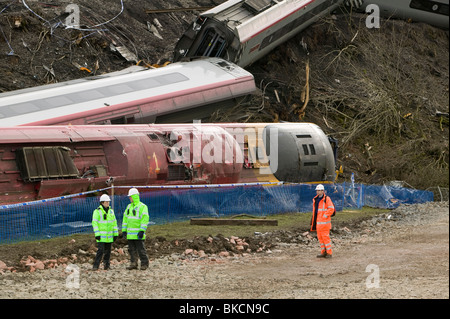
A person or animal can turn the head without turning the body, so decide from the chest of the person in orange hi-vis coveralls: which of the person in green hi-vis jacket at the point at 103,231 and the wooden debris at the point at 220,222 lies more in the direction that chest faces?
the person in green hi-vis jacket

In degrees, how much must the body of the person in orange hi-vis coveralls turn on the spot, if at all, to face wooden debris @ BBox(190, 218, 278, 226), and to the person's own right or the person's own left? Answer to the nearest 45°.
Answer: approximately 90° to the person's own right

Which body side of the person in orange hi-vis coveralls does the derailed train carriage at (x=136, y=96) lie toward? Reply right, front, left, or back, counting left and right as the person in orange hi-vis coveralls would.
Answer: right

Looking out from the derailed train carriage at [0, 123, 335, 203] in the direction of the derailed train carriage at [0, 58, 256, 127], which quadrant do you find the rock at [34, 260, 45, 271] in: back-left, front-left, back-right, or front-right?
back-left

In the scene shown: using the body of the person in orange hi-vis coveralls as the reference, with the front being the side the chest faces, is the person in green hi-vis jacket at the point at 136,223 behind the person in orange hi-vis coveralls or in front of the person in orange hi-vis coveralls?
in front

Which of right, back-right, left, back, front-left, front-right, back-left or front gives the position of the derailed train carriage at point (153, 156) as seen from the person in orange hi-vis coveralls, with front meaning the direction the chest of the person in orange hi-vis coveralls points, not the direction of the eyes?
right

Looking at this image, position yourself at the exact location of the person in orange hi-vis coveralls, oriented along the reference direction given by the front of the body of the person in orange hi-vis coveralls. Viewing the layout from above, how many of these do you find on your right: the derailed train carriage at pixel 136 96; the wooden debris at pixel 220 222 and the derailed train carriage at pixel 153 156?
3

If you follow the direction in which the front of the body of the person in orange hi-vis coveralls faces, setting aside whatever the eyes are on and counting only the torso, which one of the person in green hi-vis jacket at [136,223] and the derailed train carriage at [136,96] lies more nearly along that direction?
the person in green hi-vis jacket

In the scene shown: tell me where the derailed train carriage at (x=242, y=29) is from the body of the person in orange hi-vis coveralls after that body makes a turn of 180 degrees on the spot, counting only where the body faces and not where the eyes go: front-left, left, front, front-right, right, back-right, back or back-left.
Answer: front-left

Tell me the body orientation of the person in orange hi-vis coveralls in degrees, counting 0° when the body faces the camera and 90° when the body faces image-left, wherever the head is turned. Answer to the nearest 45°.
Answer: approximately 45°
